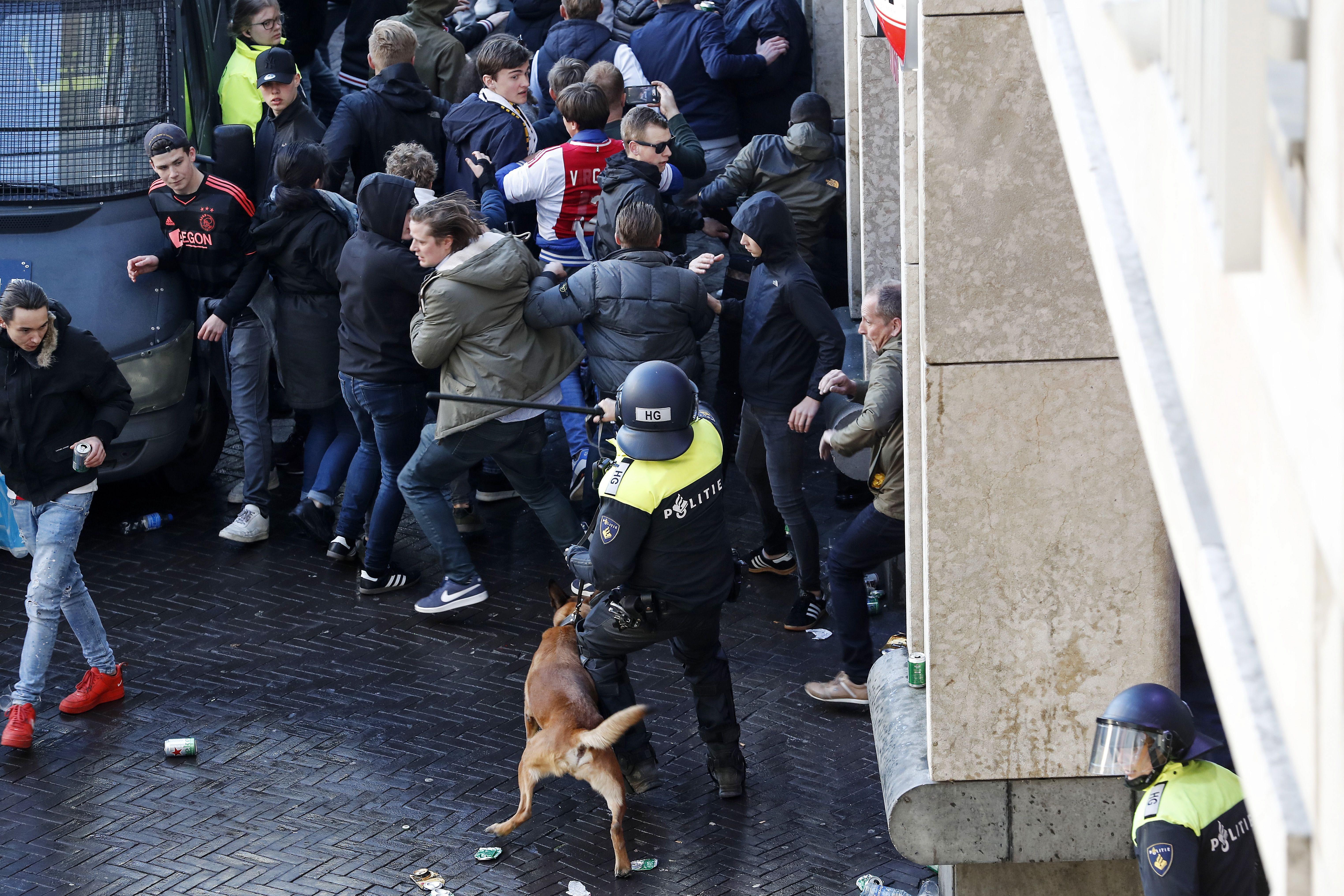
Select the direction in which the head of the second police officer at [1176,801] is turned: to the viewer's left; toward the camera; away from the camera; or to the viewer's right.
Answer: to the viewer's left

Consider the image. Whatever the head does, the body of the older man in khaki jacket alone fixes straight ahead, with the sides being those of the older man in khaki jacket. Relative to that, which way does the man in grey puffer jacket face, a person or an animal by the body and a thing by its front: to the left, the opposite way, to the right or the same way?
to the right

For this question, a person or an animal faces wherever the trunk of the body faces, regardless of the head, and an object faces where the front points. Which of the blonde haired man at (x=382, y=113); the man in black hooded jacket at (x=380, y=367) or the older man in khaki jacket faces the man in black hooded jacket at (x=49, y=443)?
the older man in khaki jacket

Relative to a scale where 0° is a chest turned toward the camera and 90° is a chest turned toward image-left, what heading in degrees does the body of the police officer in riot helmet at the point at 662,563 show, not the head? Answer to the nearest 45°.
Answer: approximately 135°

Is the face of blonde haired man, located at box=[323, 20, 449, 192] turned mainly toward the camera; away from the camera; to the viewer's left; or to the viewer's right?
away from the camera

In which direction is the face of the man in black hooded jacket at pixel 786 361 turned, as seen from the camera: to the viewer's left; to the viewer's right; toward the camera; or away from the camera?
to the viewer's left

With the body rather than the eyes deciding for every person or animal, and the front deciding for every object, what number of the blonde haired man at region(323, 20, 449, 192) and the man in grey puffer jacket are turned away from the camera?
2

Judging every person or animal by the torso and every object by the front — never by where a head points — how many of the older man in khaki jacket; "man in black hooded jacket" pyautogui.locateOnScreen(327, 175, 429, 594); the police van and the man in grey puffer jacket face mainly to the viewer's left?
1

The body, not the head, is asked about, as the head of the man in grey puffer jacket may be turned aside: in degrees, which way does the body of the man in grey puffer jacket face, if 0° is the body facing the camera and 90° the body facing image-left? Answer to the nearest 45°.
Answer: approximately 180°

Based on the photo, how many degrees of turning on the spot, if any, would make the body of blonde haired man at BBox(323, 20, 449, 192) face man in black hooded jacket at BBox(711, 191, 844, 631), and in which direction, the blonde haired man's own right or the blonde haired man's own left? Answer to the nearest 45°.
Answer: approximately 135° to the blonde haired man's own right

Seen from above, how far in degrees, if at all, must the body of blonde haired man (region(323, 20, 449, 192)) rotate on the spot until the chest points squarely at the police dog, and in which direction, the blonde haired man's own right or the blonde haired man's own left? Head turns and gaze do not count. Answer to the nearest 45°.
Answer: approximately 180°

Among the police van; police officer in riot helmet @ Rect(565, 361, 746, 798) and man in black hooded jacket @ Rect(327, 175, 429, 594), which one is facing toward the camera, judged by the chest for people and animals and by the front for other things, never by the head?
the police van

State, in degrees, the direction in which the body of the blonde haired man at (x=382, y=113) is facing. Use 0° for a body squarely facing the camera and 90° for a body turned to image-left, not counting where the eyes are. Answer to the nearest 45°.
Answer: approximately 180°

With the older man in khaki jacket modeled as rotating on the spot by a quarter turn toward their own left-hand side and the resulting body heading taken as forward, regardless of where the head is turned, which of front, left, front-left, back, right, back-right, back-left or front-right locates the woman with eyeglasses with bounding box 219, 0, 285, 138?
back-right

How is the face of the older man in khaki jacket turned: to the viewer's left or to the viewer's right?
to the viewer's left

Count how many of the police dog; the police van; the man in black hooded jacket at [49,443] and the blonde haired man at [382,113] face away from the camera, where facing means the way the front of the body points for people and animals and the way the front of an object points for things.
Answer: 2

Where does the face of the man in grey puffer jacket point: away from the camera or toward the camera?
away from the camera

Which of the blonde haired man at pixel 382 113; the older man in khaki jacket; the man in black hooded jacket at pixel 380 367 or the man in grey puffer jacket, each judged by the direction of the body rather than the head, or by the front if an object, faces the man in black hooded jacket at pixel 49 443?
the older man in khaki jacket
